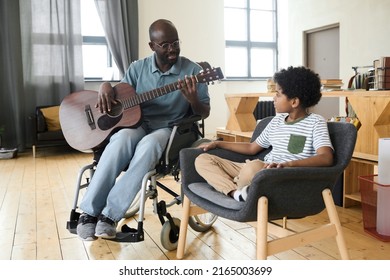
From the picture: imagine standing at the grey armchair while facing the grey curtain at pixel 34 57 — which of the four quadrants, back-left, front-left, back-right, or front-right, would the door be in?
front-right

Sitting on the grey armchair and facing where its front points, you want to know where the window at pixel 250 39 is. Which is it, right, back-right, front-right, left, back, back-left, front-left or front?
back-right

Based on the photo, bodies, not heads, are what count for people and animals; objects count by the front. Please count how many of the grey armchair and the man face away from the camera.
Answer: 0

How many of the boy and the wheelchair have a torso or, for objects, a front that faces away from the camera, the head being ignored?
0

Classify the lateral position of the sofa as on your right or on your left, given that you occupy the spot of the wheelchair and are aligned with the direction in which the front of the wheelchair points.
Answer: on your right

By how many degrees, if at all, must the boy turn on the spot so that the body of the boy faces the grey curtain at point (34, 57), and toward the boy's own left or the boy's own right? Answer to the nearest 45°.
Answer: approximately 90° to the boy's own right

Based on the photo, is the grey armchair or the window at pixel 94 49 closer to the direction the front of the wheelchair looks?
the grey armchair

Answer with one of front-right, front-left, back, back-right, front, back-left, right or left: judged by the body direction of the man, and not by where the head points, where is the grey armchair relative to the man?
left

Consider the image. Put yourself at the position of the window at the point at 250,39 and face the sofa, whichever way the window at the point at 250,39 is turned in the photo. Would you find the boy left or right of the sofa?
left

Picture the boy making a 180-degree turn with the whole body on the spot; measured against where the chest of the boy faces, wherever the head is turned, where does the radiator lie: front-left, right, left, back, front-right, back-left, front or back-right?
front-left

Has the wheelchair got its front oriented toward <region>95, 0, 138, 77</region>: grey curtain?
no

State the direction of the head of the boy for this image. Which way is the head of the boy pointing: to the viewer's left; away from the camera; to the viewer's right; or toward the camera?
to the viewer's left

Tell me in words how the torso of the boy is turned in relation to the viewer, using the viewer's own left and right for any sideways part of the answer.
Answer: facing the viewer and to the left of the viewer
